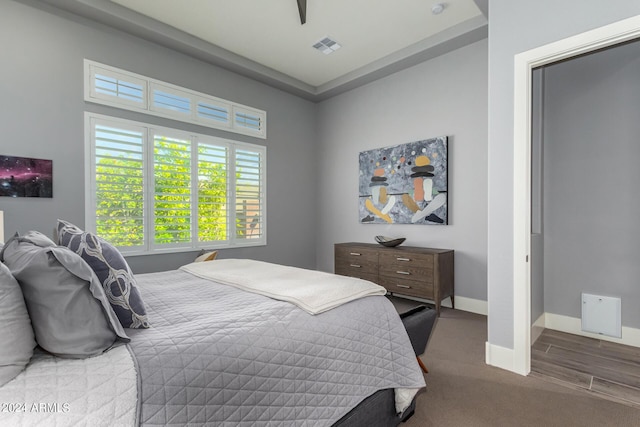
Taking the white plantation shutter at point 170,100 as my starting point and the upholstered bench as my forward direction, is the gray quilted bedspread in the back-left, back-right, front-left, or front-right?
front-right

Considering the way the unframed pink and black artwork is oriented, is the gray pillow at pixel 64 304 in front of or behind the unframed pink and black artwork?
in front

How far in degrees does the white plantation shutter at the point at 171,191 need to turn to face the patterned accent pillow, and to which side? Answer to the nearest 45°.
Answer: approximately 45° to its right

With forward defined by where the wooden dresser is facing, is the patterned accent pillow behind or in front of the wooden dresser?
in front

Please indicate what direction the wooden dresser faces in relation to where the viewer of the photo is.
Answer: facing the viewer and to the left of the viewer

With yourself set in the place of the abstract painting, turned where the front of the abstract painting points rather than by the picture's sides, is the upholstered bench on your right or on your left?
on your left

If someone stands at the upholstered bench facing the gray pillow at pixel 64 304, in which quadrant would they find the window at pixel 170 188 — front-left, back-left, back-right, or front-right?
front-right

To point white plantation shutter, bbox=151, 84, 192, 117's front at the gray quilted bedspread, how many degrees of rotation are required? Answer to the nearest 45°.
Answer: approximately 45° to its right

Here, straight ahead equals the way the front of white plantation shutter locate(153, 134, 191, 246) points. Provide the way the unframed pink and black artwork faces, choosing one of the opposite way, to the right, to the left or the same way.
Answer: the same way

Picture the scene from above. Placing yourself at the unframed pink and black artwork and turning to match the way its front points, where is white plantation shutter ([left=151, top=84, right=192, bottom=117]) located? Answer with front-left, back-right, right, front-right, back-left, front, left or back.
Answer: front-left

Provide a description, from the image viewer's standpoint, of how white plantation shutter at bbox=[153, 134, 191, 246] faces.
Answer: facing the viewer and to the right of the viewer

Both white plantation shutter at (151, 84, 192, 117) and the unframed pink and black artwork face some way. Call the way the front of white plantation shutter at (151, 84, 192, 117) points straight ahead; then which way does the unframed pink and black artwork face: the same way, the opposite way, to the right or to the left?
the same way

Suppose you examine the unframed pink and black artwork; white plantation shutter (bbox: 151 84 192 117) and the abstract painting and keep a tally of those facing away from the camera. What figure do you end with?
0

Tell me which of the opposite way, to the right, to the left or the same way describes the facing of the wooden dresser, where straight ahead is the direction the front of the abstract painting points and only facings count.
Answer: the same way

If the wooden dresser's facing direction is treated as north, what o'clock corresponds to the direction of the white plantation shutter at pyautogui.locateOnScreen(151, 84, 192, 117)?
The white plantation shutter is roughly at 1 o'clock from the wooden dresser.

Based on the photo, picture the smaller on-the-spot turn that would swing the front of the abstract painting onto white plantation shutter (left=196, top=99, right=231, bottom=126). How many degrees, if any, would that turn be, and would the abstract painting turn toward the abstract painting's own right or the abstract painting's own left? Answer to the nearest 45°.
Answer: approximately 45° to the abstract painting's own right

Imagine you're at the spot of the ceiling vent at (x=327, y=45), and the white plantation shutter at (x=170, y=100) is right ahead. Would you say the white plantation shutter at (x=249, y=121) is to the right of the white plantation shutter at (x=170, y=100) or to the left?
right

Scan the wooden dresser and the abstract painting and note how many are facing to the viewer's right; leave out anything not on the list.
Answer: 0

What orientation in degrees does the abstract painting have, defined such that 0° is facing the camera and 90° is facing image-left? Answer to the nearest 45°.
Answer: approximately 45°

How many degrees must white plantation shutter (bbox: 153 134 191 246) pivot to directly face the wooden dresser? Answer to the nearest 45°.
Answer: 0° — it already faces it
